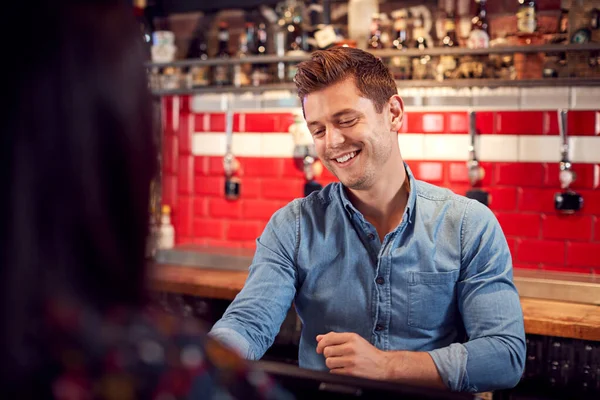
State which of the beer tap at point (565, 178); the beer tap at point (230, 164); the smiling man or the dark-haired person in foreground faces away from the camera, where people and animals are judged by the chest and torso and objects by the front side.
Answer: the dark-haired person in foreground

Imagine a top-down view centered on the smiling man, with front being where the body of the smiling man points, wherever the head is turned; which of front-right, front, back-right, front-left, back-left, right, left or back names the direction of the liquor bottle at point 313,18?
back

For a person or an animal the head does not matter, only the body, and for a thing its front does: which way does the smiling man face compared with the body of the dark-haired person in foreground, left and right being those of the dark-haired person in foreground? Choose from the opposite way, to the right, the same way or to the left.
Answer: the opposite way

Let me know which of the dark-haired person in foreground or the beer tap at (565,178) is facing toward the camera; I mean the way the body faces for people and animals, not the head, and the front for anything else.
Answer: the beer tap

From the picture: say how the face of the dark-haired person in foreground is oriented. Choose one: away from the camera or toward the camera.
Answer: away from the camera

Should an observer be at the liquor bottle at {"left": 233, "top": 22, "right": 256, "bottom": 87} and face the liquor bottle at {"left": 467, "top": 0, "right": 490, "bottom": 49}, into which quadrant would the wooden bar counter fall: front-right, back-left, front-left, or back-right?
front-right

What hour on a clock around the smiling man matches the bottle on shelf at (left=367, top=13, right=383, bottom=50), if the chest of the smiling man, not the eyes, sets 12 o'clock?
The bottle on shelf is roughly at 6 o'clock from the smiling man.

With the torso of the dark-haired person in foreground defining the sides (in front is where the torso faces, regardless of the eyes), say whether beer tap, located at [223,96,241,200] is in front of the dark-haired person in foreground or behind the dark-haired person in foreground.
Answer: in front

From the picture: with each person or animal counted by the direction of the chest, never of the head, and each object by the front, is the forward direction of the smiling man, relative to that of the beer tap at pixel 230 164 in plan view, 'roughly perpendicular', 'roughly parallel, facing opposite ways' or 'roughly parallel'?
roughly parallel

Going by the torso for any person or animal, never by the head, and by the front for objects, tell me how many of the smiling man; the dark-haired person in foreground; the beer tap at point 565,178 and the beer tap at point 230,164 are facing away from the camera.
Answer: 1

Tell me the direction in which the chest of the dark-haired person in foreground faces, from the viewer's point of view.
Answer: away from the camera

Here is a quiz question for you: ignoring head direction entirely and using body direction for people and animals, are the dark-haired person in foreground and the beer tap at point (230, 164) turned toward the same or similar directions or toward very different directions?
very different directions

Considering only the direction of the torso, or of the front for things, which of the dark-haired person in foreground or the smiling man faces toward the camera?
the smiling man

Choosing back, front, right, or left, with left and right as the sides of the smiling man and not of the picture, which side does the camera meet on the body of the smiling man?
front
